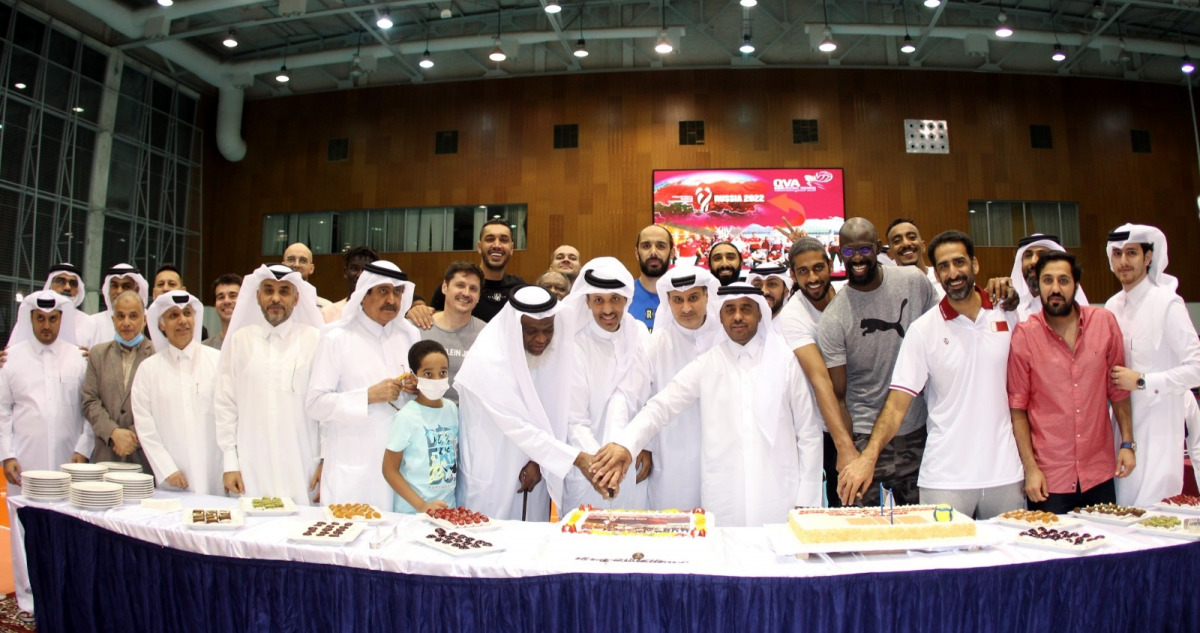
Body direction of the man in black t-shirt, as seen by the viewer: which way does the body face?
toward the camera

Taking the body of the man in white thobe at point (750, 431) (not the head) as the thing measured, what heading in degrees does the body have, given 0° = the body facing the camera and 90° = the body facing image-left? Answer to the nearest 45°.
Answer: approximately 0°

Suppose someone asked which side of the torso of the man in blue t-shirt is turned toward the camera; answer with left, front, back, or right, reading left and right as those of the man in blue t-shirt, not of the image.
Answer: front

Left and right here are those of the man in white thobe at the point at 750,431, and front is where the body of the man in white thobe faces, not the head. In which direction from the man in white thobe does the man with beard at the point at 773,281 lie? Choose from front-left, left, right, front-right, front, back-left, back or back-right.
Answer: back

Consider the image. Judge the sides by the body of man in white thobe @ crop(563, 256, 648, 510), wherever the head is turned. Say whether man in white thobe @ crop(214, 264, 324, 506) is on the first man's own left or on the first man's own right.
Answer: on the first man's own right

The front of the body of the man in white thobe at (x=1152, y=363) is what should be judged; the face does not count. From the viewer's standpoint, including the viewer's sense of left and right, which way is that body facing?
facing the viewer and to the left of the viewer

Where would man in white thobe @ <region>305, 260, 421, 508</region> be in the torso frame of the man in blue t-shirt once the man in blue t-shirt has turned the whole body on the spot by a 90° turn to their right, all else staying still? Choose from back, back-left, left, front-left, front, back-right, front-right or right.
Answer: front-left

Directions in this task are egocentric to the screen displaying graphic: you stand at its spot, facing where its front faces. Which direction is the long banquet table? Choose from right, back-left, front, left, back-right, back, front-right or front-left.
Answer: front

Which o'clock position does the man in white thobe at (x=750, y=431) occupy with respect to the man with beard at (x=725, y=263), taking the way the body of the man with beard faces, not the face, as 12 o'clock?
The man in white thobe is roughly at 12 o'clock from the man with beard.

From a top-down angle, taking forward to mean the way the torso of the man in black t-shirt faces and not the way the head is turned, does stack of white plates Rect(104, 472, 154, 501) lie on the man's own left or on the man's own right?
on the man's own right
